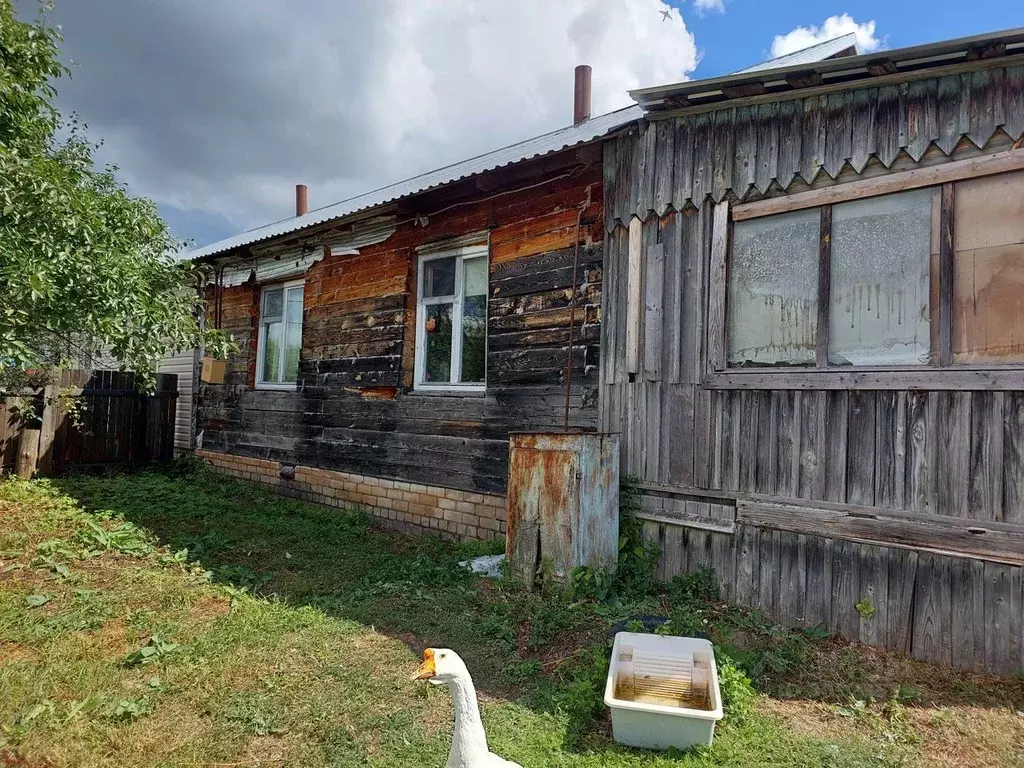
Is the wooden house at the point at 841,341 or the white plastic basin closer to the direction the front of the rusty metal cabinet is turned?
the white plastic basin

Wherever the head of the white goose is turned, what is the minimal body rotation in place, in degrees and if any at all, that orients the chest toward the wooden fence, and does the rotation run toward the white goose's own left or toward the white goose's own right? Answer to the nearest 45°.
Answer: approximately 45° to the white goose's own right

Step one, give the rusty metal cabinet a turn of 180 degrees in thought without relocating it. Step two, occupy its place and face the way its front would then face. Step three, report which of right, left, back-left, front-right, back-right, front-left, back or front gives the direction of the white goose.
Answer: back-right

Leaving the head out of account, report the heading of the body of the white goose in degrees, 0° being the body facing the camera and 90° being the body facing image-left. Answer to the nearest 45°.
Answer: approximately 90°

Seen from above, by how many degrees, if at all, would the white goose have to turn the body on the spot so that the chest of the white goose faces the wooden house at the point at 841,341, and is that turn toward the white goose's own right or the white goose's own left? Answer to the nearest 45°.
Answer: approximately 135° to the white goose's own right

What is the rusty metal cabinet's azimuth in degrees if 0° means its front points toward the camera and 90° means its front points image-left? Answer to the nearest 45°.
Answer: approximately 45°

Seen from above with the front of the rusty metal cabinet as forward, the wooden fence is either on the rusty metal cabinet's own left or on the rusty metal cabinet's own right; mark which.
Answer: on the rusty metal cabinet's own right
